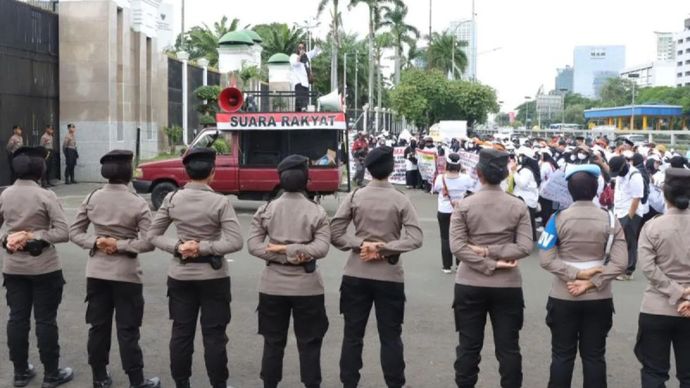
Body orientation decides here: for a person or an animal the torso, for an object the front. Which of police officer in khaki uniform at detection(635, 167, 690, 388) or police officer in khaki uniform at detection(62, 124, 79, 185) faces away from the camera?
police officer in khaki uniform at detection(635, 167, 690, 388)

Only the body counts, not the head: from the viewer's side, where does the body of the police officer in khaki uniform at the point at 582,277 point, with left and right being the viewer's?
facing away from the viewer

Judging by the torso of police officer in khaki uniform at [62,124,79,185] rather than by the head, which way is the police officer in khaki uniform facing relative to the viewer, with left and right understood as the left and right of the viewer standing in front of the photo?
facing the viewer and to the right of the viewer

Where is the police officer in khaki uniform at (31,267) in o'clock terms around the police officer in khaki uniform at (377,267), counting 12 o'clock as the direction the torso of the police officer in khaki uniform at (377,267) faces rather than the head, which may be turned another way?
the police officer in khaki uniform at (31,267) is roughly at 9 o'clock from the police officer in khaki uniform at (377,267).

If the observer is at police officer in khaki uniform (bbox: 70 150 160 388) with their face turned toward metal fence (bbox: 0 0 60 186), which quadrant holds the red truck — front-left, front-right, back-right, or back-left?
front-right

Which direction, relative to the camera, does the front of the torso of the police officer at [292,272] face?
away from the camera

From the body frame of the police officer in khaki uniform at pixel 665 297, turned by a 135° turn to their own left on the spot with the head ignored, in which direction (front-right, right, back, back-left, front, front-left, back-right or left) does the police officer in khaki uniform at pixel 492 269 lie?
front-right

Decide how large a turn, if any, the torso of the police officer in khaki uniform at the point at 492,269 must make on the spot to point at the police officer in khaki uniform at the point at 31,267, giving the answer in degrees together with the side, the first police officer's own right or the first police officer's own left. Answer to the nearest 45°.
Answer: approximately 90° to the first police officer's own left

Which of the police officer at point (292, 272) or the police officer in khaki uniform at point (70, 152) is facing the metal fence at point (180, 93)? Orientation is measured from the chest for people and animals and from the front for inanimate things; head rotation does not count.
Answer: the police officer

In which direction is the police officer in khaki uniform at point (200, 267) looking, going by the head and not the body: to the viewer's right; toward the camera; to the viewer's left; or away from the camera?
away from the camera

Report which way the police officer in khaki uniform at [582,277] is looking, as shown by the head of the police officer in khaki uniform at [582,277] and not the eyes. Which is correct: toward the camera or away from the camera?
away from the camera

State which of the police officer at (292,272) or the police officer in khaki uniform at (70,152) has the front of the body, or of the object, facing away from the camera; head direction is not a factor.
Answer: the police officer

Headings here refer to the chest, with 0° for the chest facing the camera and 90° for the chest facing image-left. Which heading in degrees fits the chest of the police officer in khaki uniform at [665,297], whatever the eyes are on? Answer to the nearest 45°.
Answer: approximately 180°

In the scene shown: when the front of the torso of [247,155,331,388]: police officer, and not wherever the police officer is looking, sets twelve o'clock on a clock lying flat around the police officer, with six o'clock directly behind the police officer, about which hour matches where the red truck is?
The red truck is roughly at 12 o'clock from the police officer.

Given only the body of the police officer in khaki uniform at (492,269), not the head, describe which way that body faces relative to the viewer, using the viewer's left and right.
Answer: facing away from the viewer

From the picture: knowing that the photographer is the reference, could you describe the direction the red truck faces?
facing to the left of the viewer

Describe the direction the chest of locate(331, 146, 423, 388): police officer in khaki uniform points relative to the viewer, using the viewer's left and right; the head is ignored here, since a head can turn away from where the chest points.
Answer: facing away from the viewer
